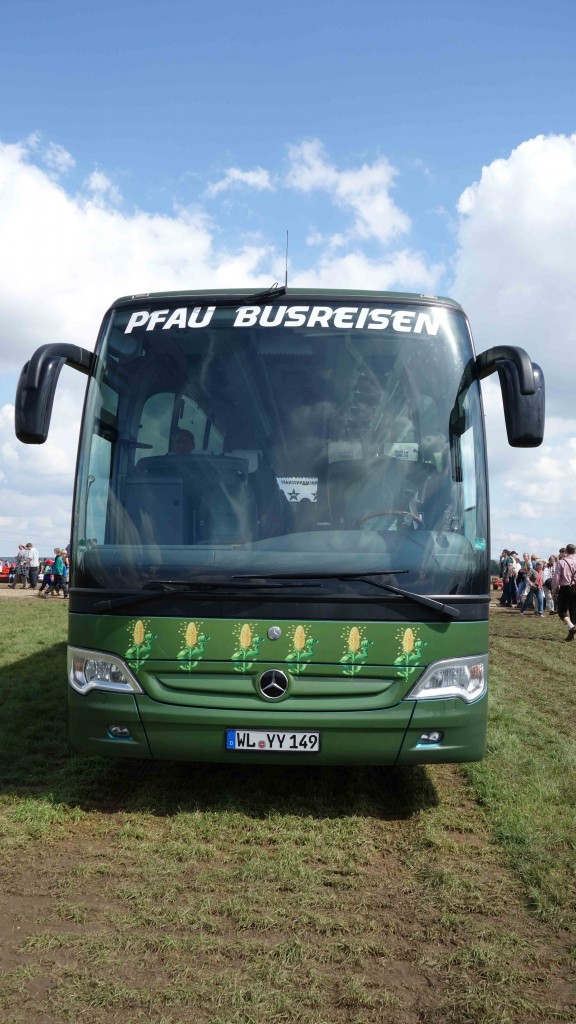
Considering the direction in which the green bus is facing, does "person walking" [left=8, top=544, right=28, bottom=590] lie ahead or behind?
behind

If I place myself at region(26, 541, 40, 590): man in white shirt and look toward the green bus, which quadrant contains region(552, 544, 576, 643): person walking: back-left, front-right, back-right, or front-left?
front-left

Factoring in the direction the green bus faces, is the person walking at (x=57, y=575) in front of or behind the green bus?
behind

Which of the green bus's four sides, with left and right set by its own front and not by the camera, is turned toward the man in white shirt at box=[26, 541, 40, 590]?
back

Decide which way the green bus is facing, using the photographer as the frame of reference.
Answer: facing the viewer

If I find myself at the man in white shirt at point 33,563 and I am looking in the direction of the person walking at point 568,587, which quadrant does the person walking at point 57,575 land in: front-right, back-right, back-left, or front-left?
front-right

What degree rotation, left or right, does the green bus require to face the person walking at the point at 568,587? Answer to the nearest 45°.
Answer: approximately 135° to its left

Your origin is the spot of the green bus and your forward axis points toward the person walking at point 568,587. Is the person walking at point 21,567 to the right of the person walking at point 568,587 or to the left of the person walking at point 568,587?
left
